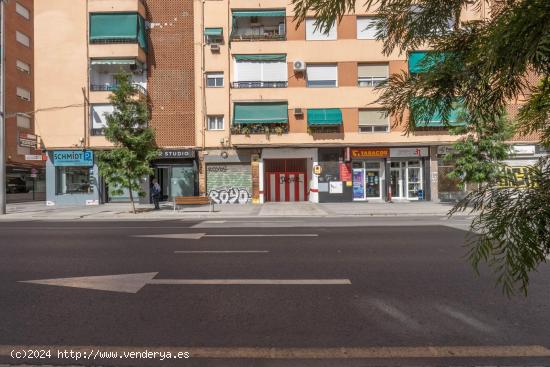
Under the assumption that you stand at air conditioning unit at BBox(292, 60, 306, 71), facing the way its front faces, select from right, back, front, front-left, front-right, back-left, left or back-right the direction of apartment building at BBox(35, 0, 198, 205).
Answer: right

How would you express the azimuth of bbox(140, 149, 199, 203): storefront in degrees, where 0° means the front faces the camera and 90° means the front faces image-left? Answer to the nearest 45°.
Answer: approximately 0°

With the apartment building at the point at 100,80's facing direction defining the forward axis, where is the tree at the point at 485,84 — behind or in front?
in front

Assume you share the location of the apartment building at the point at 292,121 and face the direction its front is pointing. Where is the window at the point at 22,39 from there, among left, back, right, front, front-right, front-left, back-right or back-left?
right

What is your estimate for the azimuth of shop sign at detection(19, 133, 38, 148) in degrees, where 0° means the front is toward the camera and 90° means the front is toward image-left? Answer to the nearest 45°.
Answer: approximately 0°

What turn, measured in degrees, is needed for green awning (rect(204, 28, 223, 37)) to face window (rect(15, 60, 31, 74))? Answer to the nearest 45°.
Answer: approximately 135° to its right
